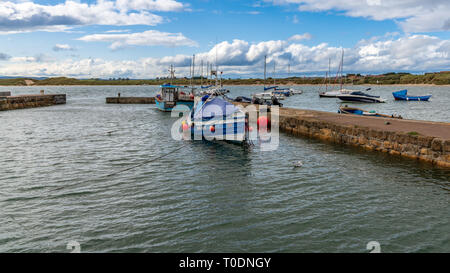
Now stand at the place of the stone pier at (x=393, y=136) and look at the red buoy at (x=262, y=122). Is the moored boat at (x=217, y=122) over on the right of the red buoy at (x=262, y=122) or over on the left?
left

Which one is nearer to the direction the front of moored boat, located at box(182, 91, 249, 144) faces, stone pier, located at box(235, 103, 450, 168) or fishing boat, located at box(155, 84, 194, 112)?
the fishing boat

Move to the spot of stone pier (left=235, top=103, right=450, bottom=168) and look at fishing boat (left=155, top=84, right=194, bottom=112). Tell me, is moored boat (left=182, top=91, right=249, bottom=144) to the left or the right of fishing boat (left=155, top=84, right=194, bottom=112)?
left

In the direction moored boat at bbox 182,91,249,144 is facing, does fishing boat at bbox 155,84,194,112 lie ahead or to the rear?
ahead
